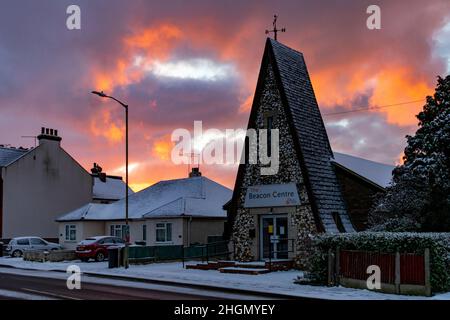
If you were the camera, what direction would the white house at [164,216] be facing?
facing the viewer and to the left of the viewer

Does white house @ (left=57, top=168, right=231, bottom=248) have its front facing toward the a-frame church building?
no

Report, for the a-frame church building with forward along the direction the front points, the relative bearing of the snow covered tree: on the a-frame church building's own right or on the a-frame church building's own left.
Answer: on the a-frame church building's own left

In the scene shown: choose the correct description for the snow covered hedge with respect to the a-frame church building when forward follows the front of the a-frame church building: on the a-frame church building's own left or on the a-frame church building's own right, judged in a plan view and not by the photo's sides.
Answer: on the a-frame church building's own left

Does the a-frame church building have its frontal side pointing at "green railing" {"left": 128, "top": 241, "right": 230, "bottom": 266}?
no

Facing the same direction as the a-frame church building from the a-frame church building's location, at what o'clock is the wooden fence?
The wooden fence is roughly at 10 o'clock from the a-frame church building.
